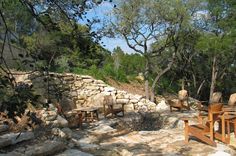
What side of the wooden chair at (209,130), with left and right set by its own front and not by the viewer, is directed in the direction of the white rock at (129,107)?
front

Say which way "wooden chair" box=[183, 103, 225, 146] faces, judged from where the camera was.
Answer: facing away from the viewer and to the left of the viewer

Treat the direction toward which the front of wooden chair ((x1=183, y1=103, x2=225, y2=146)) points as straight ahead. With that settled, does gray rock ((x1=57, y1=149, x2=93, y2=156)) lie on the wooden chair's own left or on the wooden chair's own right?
on the wooden chair's own left
